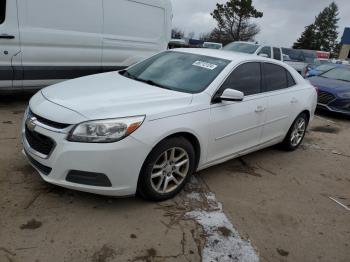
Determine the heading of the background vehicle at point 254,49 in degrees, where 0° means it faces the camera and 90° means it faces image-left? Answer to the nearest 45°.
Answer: approximately 45°

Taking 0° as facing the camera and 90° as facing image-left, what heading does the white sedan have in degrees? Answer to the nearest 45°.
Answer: approximately 45°

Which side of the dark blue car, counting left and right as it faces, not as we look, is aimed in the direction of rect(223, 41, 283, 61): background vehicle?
right

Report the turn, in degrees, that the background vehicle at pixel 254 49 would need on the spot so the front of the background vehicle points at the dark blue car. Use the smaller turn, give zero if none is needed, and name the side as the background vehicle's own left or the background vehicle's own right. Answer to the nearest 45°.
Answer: approximately 90° to the background vehicle's own left

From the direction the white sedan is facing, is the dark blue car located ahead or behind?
behind

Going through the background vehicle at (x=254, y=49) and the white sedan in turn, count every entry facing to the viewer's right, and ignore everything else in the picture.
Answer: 0

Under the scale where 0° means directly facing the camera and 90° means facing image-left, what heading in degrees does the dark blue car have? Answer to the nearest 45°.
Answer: approximately 45°

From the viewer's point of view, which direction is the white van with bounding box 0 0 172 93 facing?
to the viewer's left

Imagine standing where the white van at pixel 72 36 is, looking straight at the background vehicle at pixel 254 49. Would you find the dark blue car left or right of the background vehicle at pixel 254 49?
right

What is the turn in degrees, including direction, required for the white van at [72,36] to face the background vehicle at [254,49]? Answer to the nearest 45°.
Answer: approximately 135° to its right

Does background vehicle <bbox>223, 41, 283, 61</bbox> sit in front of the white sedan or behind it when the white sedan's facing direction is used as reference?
behind

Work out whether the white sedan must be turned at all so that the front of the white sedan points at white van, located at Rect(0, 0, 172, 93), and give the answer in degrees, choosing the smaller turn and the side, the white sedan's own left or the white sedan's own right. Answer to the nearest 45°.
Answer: approximately 90° to the white sedan's own right

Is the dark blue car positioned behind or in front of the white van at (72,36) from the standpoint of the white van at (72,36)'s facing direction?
behind
